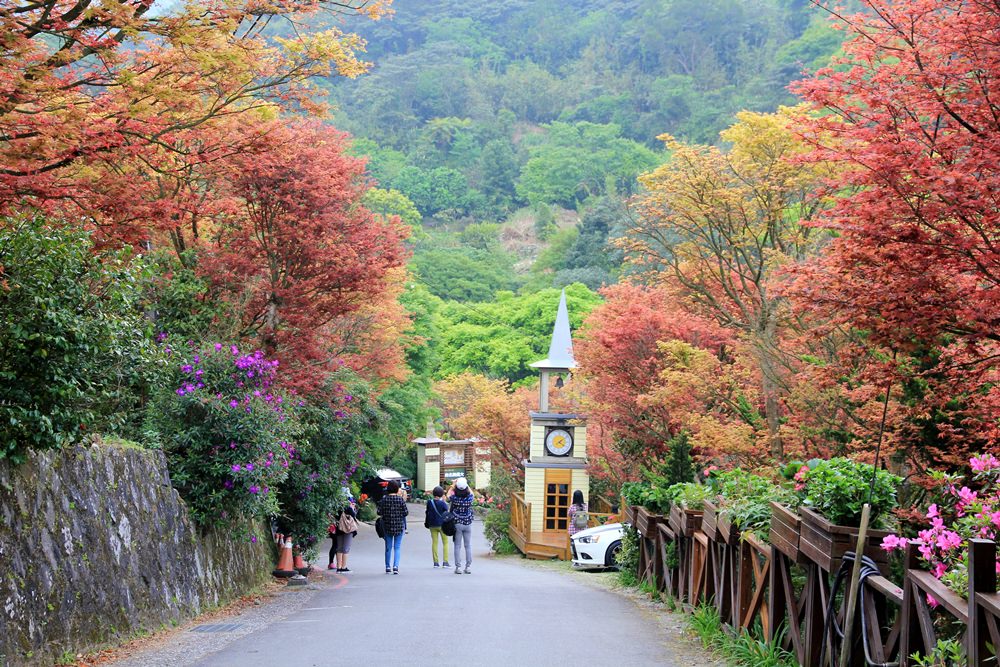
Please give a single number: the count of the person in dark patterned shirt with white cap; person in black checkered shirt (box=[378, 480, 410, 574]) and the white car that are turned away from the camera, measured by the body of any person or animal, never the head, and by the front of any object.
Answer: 2

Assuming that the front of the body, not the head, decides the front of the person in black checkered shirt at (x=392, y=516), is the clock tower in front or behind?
in front

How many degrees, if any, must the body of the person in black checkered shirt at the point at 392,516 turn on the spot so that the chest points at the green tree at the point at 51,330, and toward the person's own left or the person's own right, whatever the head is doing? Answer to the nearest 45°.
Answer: approximately 180°

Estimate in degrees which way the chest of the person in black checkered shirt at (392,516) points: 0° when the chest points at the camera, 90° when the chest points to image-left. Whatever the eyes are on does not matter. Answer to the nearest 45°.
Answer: approximately 180°

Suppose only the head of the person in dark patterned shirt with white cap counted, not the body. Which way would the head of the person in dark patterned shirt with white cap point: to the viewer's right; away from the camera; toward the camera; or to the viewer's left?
away from the camera

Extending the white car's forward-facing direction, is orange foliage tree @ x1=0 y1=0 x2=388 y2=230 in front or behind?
in front

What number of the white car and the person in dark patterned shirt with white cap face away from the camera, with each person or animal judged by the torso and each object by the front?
1

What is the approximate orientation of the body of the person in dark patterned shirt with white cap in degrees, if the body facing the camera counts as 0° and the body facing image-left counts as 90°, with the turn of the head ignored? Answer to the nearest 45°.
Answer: approximately 180°

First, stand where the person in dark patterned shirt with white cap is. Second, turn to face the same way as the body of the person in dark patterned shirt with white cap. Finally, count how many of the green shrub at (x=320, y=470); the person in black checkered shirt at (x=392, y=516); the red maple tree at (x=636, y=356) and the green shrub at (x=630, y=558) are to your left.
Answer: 2

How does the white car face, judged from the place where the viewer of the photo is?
facing the viewer and to the left of the viewer

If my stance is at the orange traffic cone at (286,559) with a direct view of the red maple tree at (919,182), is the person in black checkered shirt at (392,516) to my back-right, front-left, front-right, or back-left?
front-left

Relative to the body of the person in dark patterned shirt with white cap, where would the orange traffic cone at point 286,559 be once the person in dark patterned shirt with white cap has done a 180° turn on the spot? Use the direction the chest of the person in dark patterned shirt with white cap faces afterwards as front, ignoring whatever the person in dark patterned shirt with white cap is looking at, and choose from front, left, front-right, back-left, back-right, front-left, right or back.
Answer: right

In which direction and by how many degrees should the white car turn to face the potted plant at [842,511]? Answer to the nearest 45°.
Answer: approximately 45° to its left
